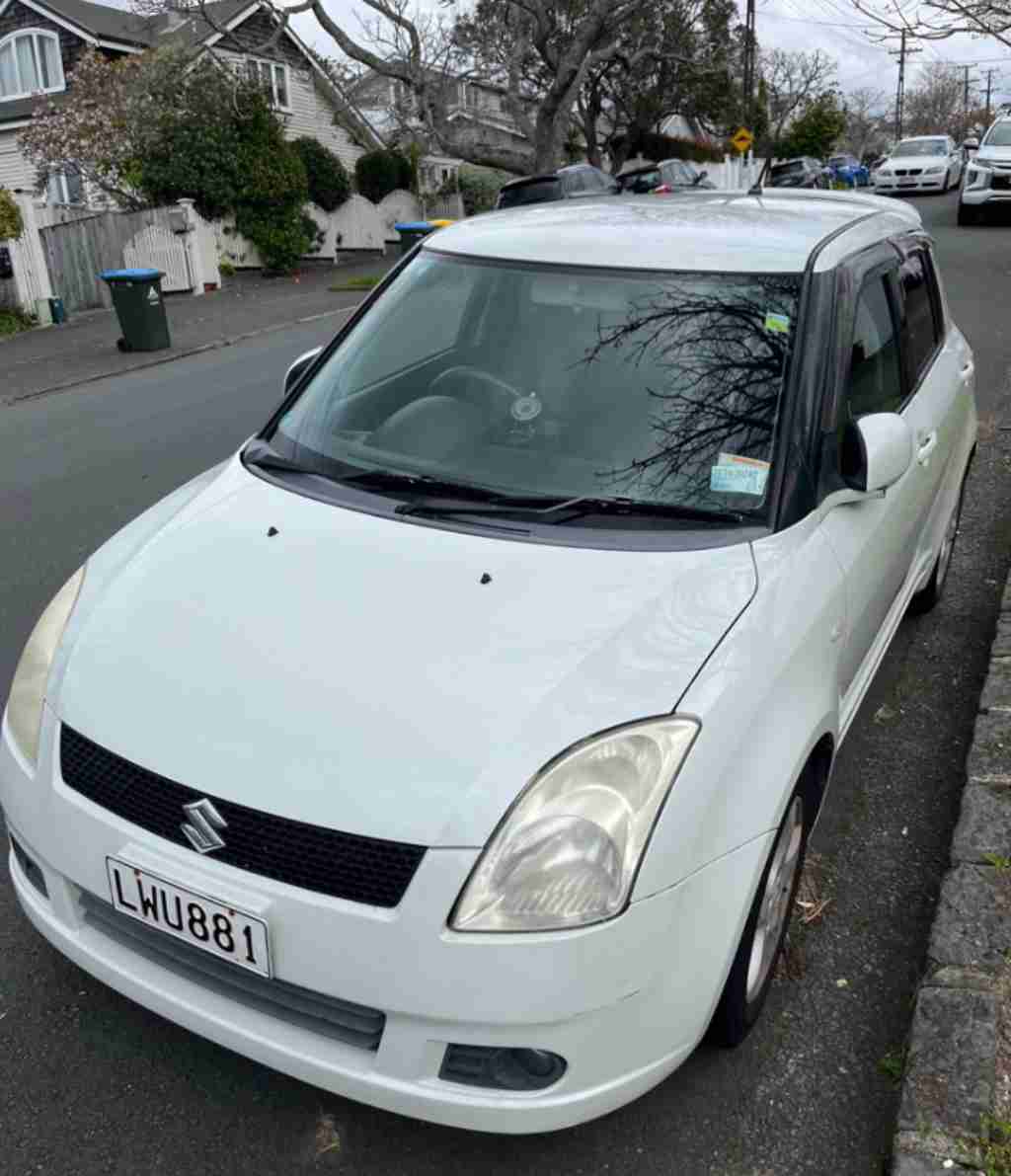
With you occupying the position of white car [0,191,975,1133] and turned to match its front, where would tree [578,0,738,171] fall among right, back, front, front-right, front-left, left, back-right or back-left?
back-right

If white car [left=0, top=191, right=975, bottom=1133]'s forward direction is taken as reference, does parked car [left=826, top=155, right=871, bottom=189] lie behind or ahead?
behind

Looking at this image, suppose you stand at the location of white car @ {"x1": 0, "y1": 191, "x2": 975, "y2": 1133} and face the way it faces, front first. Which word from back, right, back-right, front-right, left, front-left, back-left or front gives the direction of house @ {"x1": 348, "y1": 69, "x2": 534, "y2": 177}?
back-right

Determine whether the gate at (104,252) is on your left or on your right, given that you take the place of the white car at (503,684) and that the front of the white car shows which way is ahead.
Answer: on your right

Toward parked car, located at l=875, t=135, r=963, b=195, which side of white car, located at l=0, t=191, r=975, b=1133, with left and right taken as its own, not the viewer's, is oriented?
back

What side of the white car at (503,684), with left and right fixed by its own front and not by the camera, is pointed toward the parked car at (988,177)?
back

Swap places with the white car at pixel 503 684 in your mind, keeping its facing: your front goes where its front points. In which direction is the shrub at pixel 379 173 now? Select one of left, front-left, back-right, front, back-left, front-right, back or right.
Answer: back-right

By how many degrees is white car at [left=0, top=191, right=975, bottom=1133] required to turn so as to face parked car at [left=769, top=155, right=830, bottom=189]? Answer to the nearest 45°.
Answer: approximately 135° to its right

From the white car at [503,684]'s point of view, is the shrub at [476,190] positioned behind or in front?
behind

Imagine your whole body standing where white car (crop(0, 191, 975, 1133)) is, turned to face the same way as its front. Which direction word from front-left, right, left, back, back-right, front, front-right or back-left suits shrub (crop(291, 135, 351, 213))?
back-right

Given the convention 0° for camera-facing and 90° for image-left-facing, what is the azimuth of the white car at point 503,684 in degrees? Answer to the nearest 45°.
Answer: approximately 45°
